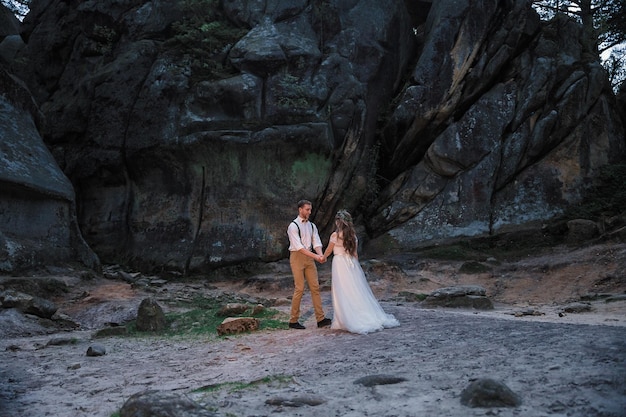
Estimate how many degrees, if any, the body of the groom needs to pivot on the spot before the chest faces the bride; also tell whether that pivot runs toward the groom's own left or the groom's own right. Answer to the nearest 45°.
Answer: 0° — they already face them

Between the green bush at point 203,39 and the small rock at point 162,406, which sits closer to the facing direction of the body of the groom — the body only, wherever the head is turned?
the small rock

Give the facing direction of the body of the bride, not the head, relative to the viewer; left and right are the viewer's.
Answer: facing away from the viewer and to the left of the viewer

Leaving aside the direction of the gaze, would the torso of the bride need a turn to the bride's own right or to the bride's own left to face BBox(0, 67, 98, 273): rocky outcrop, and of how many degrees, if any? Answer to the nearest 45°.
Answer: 0° — they already face it

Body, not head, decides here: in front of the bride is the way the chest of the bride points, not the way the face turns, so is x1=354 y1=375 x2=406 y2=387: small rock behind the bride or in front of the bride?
behind

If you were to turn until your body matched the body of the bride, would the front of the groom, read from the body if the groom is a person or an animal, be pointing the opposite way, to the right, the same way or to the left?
the opposite way

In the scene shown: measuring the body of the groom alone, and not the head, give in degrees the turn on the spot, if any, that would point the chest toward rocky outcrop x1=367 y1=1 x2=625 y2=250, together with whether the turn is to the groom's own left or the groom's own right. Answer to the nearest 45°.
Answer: approximately 90° to the groom's own left

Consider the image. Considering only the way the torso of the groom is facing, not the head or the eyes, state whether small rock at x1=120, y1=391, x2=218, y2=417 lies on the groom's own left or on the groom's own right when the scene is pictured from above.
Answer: on the groom's own right

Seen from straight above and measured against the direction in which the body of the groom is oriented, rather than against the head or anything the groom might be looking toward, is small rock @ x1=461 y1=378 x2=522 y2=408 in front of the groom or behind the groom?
in front

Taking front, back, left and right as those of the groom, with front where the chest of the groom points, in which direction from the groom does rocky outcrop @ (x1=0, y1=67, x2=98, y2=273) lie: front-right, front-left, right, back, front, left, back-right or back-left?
back

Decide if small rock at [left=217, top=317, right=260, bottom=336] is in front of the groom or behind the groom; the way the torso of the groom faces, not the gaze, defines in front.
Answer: behind

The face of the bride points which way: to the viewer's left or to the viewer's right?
to the viewer's left

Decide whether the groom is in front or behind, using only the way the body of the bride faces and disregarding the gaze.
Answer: in front
